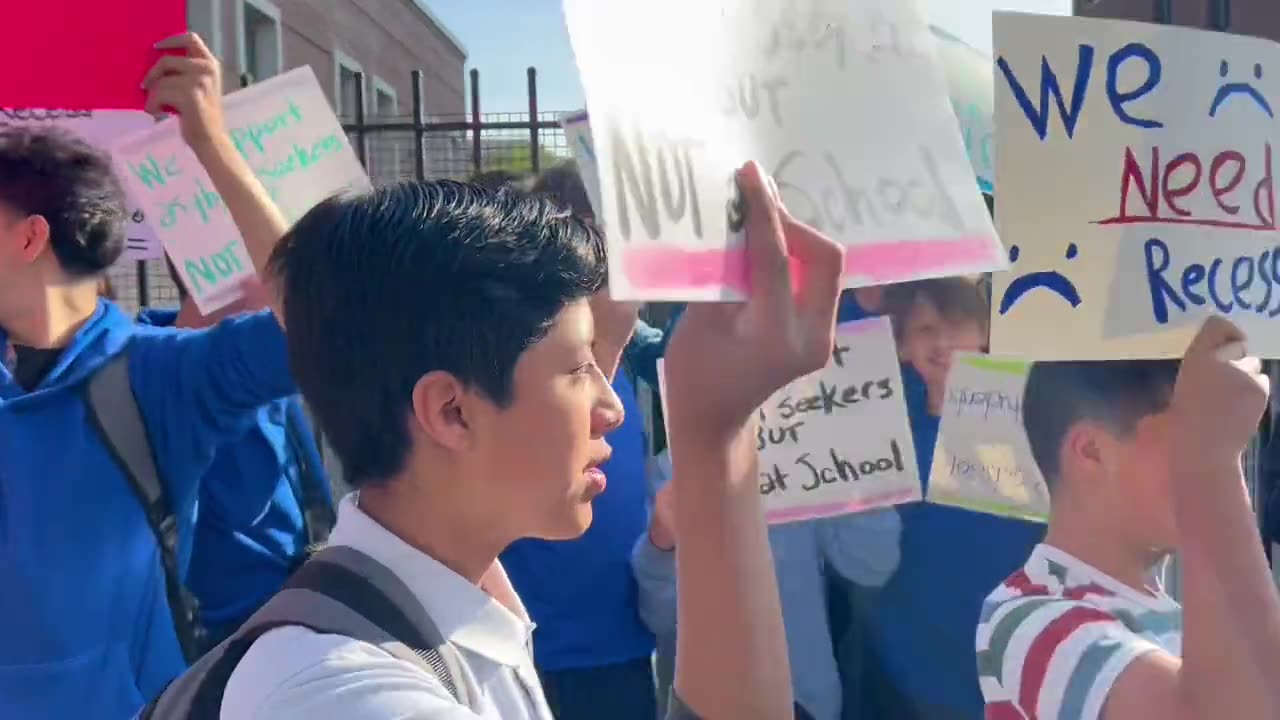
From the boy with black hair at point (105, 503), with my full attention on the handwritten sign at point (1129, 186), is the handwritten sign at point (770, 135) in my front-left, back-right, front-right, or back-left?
front-right

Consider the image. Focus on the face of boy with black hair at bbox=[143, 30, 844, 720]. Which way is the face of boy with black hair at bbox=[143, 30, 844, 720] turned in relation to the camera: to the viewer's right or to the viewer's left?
to the viewer's right

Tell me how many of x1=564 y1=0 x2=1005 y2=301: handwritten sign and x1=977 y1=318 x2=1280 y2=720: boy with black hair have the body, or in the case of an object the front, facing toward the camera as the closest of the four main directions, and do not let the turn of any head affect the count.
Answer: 1

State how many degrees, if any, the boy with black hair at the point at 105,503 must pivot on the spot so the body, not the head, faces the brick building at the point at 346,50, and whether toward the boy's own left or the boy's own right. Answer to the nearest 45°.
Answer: approximately 135° to the boy's own right

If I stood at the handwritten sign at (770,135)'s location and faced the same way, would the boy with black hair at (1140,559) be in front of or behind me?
behind

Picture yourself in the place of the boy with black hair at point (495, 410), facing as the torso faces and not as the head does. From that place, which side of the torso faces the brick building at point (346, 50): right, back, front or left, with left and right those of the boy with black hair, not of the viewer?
left

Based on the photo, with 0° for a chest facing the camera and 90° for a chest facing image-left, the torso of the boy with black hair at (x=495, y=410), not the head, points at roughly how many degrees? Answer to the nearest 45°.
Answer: approximately 270°

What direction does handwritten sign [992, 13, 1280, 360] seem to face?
toward the camera

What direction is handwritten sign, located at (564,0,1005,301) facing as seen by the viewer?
toward the camera

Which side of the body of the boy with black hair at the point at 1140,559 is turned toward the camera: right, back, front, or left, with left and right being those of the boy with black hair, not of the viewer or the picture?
right

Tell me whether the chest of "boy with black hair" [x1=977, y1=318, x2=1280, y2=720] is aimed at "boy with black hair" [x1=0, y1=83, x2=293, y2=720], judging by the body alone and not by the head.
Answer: no
